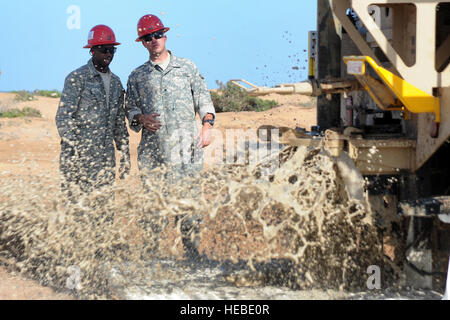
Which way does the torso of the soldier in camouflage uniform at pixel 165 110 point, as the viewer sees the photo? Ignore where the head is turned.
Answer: toward the camera

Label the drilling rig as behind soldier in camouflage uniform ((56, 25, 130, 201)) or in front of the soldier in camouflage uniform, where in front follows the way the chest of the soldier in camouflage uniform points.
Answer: in front

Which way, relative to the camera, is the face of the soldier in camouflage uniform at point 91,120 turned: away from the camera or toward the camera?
toward the camera

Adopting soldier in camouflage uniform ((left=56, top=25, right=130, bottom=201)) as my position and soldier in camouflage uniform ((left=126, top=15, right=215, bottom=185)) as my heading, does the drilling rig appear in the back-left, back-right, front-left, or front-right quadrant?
front-right

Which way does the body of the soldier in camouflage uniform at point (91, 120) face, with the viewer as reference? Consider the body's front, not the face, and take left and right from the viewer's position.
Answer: facing the viewer and to the right of the viewer

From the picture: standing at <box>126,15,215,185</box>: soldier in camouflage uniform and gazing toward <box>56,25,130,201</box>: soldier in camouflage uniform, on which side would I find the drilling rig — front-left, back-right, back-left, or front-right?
back-left

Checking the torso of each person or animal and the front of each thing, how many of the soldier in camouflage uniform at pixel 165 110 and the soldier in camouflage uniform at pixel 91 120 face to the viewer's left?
0

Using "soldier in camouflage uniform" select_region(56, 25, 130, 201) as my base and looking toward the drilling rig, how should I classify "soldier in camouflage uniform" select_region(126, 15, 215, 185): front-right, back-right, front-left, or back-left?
front-left

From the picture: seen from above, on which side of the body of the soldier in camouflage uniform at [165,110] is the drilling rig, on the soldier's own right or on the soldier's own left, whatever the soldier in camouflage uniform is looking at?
on the soldier's own left
